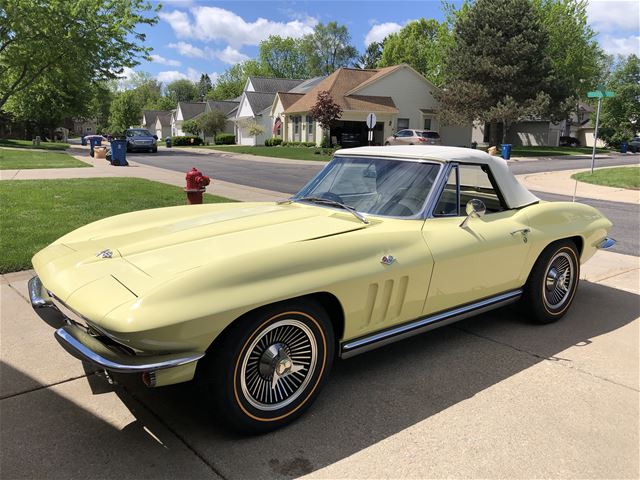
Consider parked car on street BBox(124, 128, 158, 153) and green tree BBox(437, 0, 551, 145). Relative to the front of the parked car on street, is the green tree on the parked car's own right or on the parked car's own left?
on the parked car's own left

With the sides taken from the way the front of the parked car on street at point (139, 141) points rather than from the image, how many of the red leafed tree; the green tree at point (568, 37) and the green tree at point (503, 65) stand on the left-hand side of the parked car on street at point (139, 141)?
3

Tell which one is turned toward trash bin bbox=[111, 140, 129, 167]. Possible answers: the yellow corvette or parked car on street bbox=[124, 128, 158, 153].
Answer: the parked car on street

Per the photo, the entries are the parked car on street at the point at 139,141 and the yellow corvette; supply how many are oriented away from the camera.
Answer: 0

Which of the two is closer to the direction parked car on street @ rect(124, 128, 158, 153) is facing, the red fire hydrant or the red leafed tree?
the red fire hydrant

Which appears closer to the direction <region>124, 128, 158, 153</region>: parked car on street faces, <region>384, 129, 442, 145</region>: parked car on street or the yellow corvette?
the yellow corvette

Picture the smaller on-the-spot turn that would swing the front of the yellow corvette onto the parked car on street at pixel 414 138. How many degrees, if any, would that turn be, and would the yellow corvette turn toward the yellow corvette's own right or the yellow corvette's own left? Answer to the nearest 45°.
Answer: approximately 135° to the yellow corvette's own right

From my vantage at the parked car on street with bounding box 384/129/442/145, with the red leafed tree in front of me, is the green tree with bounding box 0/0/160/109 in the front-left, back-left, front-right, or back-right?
front-left

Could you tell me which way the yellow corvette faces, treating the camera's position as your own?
facing the viewer and to the left of the viewer

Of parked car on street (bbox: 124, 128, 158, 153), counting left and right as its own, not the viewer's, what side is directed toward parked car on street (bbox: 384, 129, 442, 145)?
left

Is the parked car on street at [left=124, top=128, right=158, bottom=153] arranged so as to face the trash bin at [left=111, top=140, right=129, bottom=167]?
yes

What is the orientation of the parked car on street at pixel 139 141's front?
toward the camera

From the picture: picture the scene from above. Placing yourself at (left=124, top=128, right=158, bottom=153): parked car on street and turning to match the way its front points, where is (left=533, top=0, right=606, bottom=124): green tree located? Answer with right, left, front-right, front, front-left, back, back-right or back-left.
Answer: left

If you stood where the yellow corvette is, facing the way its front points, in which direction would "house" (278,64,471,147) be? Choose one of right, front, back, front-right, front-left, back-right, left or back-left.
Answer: back-right
